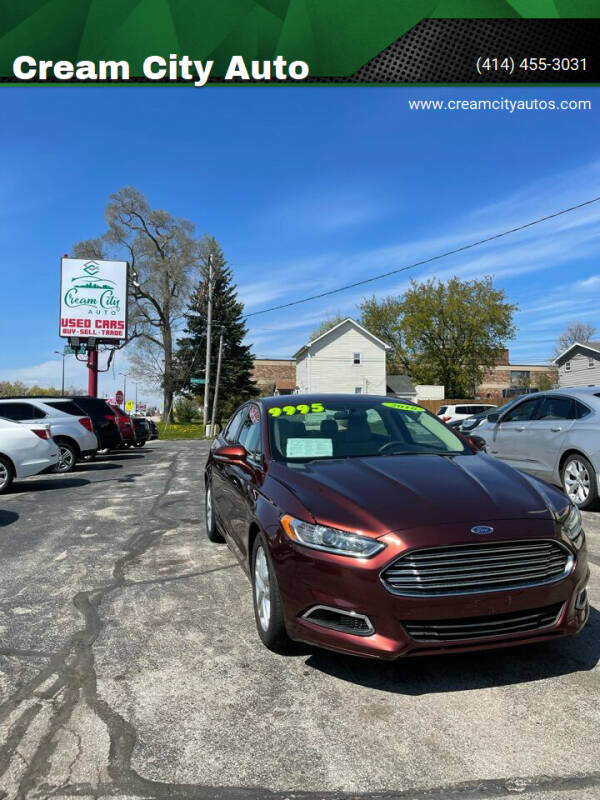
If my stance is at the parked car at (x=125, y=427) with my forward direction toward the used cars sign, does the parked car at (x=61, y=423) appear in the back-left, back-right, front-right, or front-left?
back-left

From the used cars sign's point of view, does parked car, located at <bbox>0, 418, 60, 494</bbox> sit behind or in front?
in front

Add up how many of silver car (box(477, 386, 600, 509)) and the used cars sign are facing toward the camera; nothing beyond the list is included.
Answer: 1

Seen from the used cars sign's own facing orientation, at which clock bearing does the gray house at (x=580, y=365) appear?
The gray house is roughly at 9 o'clock from the used cars sign.

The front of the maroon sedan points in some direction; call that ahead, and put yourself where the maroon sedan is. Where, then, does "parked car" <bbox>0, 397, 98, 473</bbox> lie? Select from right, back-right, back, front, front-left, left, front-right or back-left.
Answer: back

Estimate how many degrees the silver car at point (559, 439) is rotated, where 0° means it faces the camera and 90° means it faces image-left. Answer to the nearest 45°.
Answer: approximately 135°

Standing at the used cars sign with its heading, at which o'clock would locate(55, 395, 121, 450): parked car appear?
The parked car is roughly at 12 o'clock from the used cars sign.

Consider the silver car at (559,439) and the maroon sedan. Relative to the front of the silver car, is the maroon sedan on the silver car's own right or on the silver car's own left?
on the silver car's own left

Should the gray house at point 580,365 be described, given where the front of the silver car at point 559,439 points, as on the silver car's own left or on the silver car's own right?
on the silver car's own right

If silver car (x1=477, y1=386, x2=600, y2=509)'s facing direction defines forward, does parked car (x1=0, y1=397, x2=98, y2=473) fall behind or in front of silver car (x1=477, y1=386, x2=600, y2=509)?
in front

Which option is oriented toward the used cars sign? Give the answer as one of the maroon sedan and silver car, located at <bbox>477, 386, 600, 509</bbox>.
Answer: the silver car
